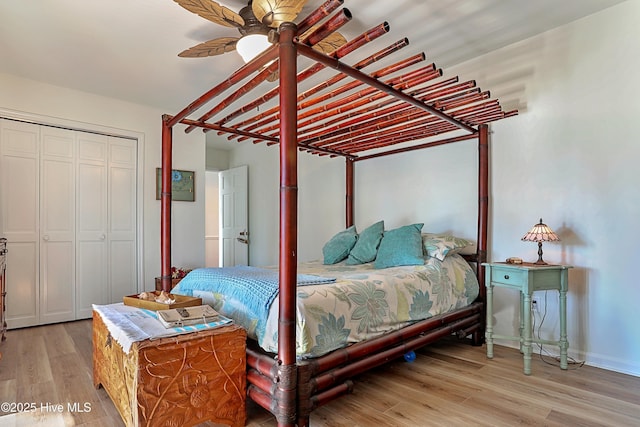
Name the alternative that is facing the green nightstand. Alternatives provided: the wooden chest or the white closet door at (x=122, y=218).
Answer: the white closet door

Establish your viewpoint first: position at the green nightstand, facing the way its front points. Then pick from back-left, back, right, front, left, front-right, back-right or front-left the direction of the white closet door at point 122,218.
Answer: front-right

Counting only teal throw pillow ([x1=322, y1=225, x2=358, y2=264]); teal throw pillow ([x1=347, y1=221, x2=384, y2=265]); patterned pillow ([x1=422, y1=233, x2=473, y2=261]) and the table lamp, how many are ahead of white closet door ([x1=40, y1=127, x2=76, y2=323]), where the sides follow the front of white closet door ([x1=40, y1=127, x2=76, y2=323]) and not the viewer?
4

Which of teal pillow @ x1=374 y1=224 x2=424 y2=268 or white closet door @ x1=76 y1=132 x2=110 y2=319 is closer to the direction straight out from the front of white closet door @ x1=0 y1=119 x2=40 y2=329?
the teal pillow

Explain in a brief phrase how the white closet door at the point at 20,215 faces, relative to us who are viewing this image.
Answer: facing the viewer and to the right of the viewer

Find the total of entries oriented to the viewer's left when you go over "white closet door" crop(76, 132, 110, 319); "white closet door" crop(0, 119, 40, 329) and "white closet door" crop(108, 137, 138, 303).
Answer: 0

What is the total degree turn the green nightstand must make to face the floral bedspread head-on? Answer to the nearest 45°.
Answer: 0° — it already faces it

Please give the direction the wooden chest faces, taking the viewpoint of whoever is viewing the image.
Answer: facing the viewer and to the left of the viewer

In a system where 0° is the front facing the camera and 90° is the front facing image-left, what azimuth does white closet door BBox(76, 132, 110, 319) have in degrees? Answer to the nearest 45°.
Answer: approximately 315°

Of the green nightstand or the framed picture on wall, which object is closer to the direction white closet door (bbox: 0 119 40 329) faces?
the green nightstand

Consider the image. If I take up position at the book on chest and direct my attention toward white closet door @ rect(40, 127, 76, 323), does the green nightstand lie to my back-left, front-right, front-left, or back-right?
back-right

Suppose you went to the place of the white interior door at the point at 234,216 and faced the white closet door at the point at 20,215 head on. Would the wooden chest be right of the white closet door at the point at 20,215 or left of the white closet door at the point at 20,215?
left

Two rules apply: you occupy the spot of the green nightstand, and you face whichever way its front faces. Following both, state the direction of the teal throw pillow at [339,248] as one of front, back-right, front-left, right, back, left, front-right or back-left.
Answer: front-right

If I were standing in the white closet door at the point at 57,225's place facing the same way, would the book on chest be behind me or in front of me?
in front

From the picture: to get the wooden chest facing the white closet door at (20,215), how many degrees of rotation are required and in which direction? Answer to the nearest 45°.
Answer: approximately 90° to its right

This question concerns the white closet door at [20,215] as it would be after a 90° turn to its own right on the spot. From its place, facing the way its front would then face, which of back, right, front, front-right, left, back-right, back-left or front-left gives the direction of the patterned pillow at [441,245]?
left

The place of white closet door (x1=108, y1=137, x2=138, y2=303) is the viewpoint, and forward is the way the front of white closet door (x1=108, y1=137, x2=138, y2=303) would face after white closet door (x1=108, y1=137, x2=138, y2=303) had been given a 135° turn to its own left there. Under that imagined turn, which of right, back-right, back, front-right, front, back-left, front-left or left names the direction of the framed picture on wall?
right

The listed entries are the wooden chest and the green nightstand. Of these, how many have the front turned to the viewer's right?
0
